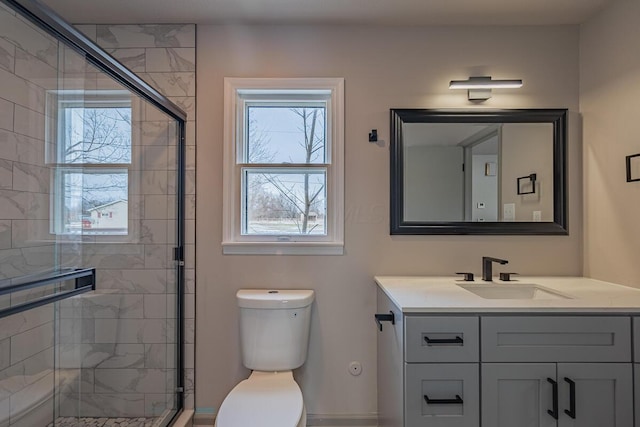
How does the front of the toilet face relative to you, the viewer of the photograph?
facing the viewer

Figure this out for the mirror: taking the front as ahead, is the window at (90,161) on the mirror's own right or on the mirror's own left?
on the mirror's own right

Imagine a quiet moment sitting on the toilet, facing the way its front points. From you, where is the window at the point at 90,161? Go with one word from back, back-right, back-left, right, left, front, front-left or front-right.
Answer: right

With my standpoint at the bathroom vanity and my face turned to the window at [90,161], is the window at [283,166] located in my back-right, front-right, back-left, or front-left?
front-right

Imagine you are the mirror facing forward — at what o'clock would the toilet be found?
The toilet is roughly at 2 o'clock from the mirror.

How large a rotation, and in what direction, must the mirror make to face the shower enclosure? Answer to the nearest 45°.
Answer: approximately 45° to its right

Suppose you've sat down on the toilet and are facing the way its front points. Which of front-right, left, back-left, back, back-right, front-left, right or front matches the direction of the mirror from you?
left

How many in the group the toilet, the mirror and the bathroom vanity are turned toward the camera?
3

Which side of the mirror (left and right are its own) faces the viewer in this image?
front

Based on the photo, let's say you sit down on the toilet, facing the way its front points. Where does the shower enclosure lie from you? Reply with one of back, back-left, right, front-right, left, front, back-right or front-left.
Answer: right

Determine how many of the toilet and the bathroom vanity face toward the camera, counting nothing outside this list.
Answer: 2

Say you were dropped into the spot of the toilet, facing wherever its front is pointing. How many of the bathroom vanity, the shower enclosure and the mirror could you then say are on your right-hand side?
1

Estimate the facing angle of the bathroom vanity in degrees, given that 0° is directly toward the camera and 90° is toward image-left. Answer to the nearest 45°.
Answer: approximately 0°
